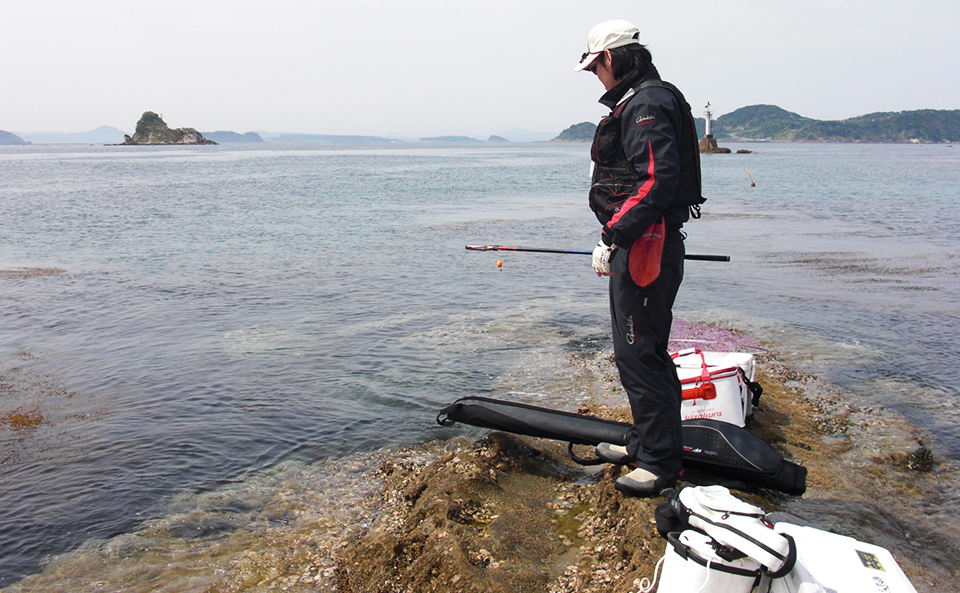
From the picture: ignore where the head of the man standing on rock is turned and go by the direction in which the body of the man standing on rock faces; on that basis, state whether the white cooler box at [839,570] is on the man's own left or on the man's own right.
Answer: on the man's own left

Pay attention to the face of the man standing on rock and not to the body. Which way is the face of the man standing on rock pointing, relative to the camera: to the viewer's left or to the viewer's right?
to the viewer's left

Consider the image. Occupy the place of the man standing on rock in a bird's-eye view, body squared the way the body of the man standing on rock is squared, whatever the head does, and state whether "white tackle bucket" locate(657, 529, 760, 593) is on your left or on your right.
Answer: on your left

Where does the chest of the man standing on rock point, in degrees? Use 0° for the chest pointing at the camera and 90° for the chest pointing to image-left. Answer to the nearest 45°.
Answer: approximately 90°
